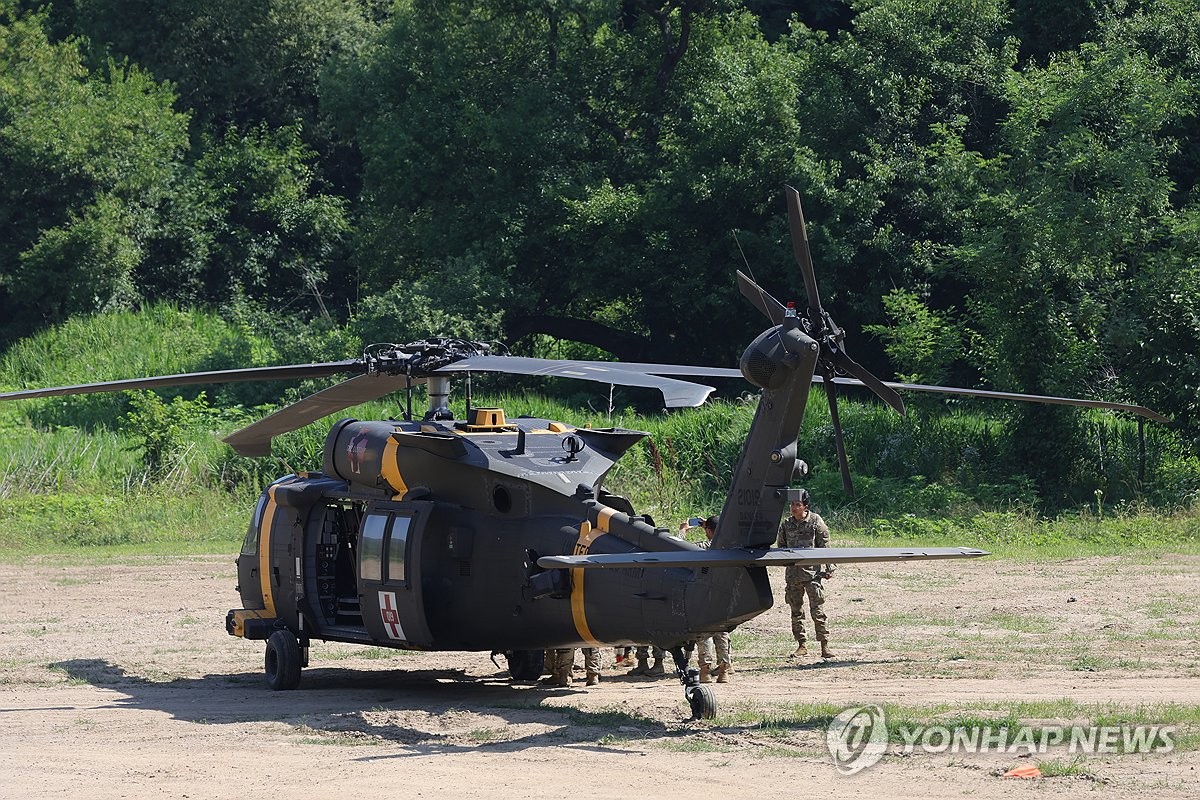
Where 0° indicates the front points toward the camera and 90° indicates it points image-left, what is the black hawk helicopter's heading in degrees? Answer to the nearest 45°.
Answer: approximately 135°

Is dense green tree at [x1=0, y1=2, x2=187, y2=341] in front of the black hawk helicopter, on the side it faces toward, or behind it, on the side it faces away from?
in front

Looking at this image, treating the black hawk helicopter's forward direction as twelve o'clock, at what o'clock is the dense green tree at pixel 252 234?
The dense green tree is roughly at 1 o'clock from the black hawk helicopter.

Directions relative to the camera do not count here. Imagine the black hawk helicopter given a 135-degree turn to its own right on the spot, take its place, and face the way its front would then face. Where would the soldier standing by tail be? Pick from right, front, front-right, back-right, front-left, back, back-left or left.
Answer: front-left
